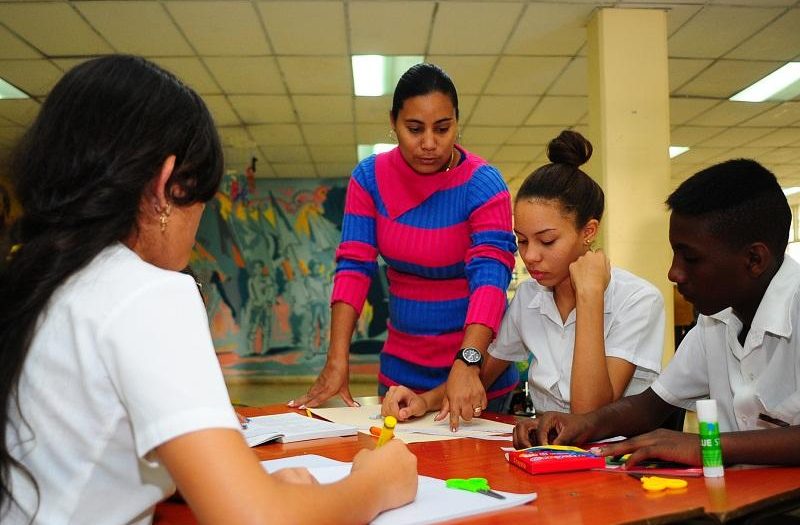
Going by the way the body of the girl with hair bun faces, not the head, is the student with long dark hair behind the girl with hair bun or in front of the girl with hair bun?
in front

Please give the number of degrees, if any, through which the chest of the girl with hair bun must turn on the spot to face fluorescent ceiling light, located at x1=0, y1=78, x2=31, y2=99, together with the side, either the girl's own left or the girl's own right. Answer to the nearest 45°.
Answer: approximately 90° to the girl's own right

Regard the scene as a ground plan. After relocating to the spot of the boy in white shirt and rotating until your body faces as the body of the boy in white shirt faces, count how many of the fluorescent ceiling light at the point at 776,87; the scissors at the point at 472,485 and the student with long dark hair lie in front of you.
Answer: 2

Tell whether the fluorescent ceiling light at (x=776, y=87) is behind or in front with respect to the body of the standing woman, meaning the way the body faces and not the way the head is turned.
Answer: behind

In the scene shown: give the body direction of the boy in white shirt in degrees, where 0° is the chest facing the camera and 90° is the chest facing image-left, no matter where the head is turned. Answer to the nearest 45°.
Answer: approximately 45°

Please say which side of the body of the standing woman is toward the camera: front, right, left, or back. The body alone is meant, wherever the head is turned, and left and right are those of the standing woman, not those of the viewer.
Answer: front

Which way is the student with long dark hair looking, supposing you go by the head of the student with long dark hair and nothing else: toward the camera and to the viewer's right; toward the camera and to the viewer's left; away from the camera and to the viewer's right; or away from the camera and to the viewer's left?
away from the camera and to the viewer's right

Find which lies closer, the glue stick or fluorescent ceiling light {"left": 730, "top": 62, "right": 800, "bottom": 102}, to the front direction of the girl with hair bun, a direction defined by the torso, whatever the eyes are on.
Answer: the glue stick

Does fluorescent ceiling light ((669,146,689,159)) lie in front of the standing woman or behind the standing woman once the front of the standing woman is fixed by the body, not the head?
behind

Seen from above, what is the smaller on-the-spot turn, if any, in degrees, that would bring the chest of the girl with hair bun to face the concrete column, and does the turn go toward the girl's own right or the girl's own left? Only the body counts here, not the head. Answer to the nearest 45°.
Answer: approximately 135° to the girl's own right

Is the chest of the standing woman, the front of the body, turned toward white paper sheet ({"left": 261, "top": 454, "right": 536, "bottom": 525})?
yes

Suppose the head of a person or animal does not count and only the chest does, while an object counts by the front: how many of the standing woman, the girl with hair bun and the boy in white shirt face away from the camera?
0

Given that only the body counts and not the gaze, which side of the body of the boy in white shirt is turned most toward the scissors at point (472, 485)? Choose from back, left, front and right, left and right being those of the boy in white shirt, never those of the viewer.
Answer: front

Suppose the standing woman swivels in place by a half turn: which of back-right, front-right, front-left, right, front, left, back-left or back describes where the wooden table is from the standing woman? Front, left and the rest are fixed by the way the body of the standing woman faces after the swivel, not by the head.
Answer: back

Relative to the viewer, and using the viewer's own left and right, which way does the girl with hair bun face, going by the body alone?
facing the viewer and to the left of the viewer
